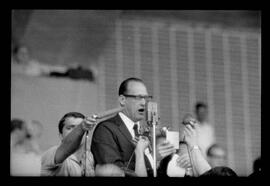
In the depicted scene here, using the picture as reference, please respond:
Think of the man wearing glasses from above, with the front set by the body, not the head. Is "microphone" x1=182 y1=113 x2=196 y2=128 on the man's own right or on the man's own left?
on the man's own left

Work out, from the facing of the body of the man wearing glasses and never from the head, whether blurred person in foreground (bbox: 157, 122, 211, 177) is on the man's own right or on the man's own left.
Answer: on the man's own left

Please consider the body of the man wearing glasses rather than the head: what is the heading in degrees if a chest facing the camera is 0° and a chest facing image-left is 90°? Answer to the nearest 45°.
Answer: approximately 315°
